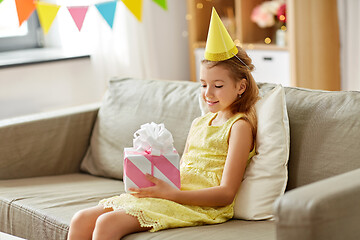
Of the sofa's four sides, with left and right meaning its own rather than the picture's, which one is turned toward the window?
right

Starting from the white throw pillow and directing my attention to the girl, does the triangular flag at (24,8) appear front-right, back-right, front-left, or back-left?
front-right

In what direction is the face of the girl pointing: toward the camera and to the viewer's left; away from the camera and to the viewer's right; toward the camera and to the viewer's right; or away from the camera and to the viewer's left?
toward the camera and to the viewer's left

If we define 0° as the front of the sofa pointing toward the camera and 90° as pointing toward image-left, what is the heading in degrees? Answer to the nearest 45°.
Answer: approximately 45°

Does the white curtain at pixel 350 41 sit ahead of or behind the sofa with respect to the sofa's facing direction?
behind

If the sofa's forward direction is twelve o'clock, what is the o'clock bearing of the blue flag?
The blue flag is roughly at 4 o'clock from the sofa.

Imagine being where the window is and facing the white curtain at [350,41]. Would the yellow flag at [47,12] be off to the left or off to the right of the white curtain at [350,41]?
right

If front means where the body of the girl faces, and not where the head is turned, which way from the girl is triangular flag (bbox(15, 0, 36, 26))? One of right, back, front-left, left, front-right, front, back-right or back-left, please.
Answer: right

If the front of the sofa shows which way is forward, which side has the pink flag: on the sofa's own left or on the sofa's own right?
on the sofa's own right

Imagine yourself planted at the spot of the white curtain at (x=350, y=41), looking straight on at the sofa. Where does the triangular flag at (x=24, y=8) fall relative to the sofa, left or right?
right

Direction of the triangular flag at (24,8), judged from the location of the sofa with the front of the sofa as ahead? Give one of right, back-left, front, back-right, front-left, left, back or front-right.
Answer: right

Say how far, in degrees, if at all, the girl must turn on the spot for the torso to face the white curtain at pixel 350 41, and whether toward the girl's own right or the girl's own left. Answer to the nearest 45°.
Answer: approximately 180°

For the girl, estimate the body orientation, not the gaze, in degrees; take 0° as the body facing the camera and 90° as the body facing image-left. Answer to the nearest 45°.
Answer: approximately 45°

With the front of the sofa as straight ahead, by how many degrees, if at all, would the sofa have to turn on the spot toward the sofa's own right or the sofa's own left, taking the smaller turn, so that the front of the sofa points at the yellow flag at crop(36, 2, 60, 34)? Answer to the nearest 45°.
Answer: approximately 90° to the sofa's own right
